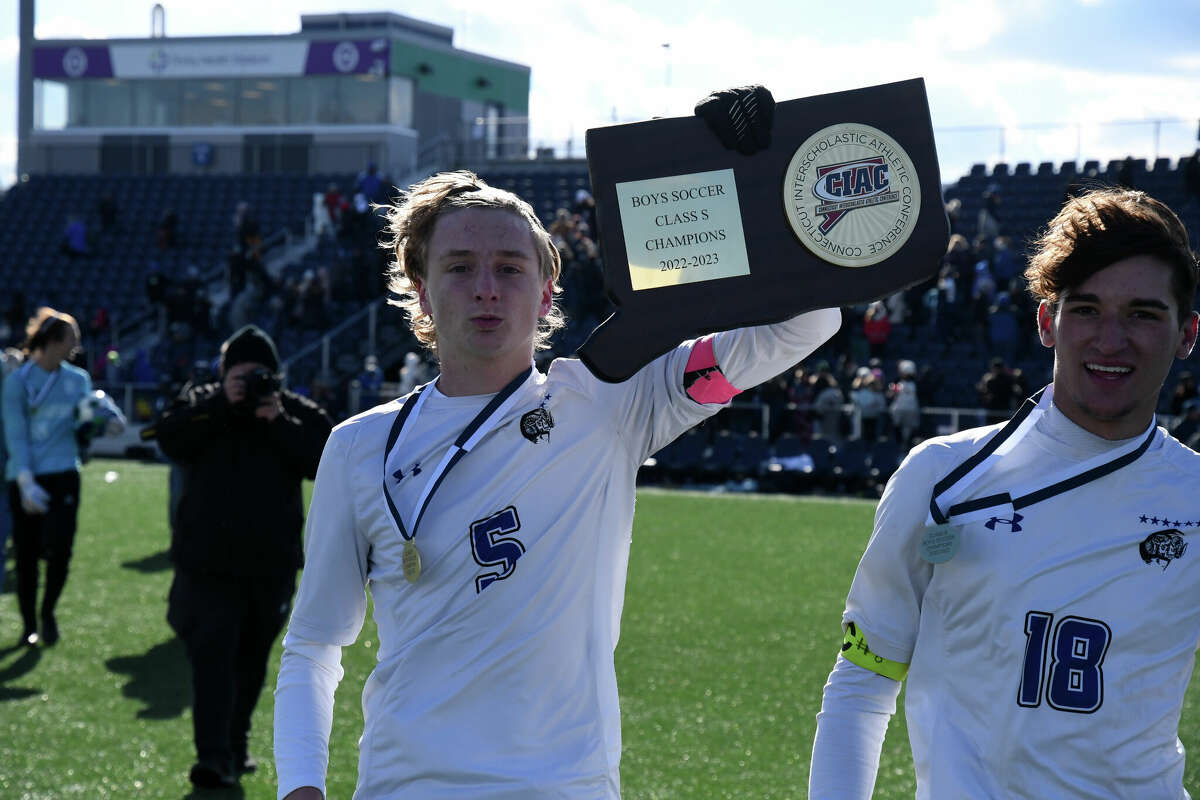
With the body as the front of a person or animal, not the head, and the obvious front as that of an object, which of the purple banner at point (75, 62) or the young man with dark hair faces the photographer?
the purple banner

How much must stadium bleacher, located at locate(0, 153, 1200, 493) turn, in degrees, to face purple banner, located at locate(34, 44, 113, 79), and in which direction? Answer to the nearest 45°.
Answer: approximately 135° to its right

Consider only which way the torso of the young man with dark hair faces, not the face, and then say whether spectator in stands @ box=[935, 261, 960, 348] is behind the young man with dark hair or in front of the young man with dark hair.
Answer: behind

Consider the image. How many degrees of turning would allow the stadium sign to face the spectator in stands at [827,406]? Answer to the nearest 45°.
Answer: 0° — it already faces them

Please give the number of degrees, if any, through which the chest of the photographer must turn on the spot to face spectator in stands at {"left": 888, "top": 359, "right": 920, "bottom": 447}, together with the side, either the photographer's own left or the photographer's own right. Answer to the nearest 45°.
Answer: approximately 135° to the photographer's own left

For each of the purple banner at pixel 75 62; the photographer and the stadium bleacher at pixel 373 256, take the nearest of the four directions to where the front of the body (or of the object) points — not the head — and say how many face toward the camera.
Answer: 3

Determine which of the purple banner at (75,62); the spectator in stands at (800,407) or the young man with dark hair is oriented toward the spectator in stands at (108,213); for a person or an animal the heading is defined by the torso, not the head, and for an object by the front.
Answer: the purple banner

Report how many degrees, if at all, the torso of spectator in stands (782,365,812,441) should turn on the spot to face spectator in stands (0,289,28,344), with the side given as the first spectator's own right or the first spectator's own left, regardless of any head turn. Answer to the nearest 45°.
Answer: approximately 135° to the first spectator's own right

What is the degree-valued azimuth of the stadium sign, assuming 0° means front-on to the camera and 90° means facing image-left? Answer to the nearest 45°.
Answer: approximately 0°

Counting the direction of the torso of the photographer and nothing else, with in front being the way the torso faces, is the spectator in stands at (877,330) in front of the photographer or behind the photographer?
behind

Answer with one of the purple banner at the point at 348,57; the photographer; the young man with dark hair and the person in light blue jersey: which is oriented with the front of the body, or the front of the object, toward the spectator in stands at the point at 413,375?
the purple banner

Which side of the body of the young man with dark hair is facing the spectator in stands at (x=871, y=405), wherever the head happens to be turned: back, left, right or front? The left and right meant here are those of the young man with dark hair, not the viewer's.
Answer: back

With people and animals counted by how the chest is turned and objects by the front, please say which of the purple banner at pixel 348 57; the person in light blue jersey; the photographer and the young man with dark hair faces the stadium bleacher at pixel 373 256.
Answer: the purple banner
